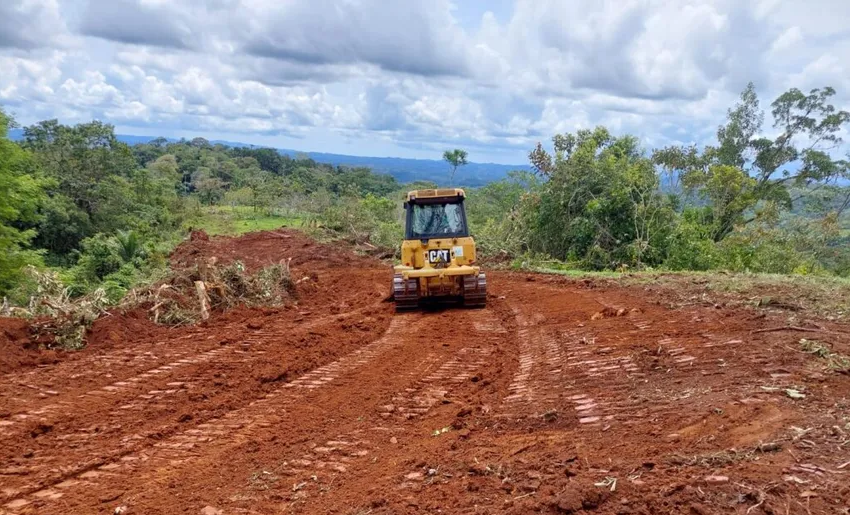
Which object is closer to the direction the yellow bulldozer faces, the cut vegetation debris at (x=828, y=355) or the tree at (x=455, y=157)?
the tree

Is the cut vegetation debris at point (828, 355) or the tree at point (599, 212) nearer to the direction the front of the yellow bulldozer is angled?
the tree

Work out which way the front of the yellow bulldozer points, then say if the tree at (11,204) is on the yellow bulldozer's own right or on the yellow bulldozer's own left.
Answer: on the yellow bulldozer's own left

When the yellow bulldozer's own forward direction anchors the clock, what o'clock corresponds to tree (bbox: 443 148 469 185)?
The tree is roughly at 12 o'clock from the yellow bulldozer.

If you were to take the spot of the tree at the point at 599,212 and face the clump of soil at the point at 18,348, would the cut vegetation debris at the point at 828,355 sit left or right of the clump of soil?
left

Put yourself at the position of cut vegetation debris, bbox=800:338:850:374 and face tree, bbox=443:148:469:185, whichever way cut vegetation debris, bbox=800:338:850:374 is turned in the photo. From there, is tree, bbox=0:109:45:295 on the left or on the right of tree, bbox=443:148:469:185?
left

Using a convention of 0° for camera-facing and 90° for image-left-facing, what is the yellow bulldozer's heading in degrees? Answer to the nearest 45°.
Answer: approximately 180°

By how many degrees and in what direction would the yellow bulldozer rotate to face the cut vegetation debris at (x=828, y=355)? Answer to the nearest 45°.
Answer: approximately 135° to its right

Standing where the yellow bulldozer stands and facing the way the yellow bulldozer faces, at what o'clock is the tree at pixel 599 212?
The tree is roughly at 1 o'clock from the yellow bulldozer.
